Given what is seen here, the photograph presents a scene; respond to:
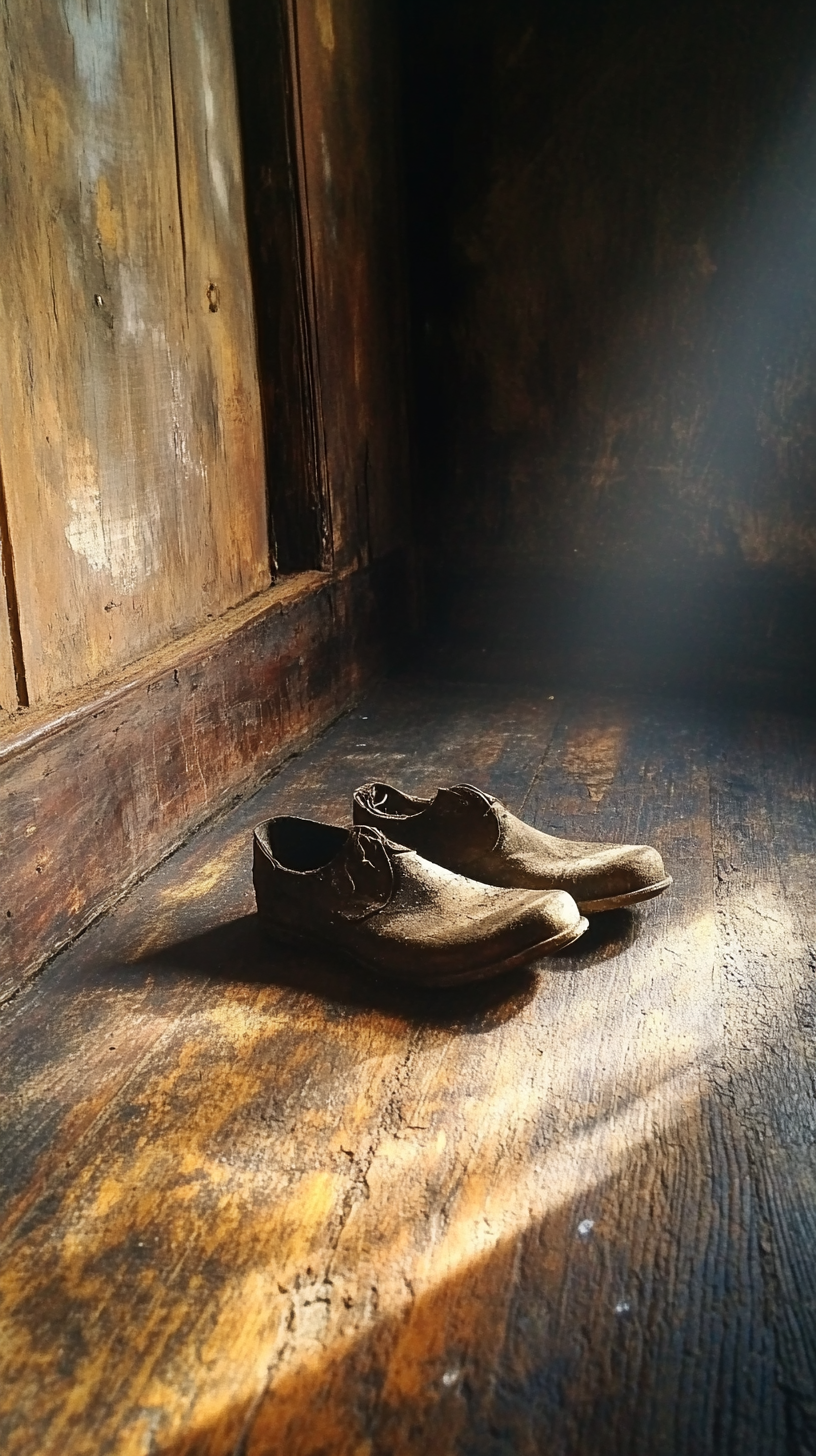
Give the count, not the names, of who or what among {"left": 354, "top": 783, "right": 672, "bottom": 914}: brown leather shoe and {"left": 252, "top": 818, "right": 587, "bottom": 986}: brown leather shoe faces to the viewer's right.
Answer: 2

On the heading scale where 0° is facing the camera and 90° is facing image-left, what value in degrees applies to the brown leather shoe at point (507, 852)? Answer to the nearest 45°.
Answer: approximately 270°

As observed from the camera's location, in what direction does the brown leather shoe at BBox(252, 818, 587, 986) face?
facing to the right of the viewer
